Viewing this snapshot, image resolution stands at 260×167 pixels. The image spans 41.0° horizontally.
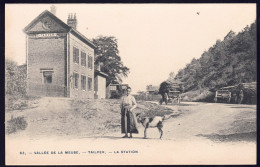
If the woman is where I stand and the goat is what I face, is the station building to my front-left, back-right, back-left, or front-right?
back-left

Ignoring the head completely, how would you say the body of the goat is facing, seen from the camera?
to the viewer's left

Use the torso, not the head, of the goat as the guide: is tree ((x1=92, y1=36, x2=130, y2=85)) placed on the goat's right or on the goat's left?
on the goat's right

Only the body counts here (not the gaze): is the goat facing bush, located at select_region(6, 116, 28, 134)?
yes

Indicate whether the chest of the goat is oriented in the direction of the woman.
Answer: yes
